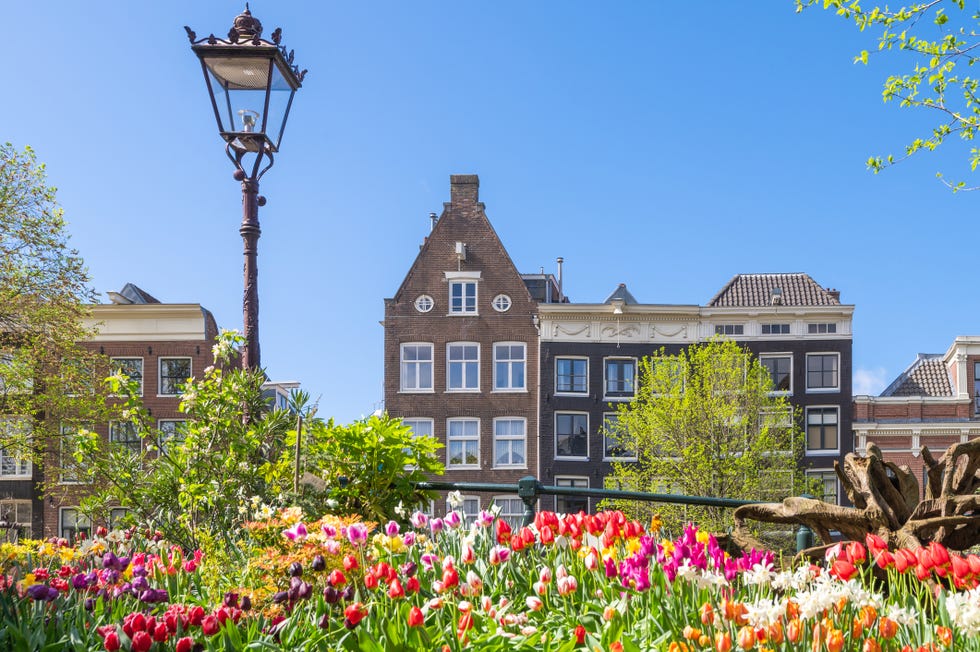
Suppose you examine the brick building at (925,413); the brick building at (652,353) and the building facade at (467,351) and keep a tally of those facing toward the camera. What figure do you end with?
3

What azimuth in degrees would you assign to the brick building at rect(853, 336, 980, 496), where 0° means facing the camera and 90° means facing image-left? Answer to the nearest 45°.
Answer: approximately 0°

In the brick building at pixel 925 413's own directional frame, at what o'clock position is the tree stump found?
The tree stump is roughly at 12 o'clock from the brick building.

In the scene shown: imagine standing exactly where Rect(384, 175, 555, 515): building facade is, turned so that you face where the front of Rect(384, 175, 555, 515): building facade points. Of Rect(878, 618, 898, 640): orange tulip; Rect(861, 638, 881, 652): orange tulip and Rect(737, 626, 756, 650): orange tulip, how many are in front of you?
3

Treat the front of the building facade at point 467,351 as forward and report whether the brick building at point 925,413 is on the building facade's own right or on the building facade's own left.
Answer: on the building facade's own left

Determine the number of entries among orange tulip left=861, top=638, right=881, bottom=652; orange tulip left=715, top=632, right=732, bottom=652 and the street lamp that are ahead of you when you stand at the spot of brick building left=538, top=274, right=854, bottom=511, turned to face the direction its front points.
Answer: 3

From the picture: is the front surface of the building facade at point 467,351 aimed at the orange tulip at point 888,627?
yes

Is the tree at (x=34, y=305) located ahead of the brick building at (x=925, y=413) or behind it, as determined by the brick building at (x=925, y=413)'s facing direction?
ahead

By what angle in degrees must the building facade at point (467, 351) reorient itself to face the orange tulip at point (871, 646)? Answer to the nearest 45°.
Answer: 0° — it already faces it

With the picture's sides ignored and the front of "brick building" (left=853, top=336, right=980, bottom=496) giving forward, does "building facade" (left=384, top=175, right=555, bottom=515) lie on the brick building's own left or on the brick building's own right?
on the brick building's own right
